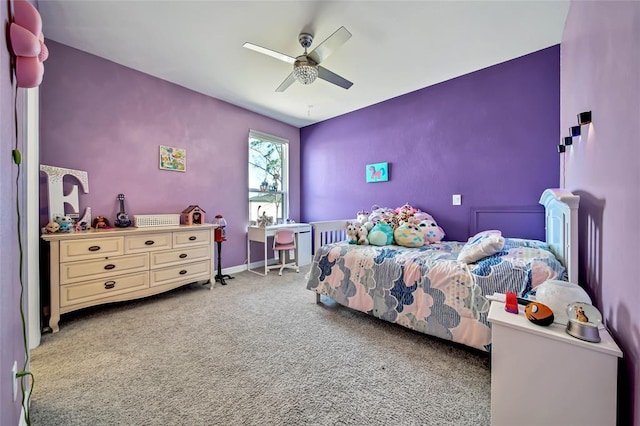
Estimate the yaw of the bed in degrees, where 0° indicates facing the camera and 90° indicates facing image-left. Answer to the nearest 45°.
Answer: approximately 90°

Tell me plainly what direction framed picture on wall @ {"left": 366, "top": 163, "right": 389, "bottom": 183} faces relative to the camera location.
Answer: facing the viewer and to the left of the viewer

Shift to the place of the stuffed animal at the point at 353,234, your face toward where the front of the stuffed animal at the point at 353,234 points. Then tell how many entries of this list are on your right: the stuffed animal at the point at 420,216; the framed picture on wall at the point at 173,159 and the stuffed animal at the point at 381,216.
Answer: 1

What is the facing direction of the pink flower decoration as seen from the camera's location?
facing to the right of the viewer

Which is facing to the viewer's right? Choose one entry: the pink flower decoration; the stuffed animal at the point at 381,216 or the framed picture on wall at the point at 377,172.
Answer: the pink flower decoration

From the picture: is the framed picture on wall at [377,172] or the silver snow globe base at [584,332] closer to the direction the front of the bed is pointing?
the framed picture on wall

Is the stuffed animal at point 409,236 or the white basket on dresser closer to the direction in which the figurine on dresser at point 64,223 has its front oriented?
the stuffed animal

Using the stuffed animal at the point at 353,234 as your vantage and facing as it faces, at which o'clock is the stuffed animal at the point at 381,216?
the stuffed animal at the point at 381,216 is roughly at 7 o'clock from the stuffed animal at the point at 353,234.

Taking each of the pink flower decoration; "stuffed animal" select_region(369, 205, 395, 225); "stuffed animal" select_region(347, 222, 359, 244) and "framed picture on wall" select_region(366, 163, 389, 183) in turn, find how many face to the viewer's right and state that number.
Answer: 1

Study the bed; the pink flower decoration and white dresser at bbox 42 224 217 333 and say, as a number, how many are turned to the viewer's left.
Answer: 1

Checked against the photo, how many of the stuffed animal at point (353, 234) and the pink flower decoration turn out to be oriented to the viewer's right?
1

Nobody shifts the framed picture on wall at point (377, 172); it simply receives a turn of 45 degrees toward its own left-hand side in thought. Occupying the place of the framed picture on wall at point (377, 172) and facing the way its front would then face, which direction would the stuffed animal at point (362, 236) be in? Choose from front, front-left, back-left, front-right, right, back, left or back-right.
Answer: front

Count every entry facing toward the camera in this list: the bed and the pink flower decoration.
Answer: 0

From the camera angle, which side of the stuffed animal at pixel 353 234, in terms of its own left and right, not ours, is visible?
front

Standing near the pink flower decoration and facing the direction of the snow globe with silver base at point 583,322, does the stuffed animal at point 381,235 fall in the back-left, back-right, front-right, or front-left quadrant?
front-left
